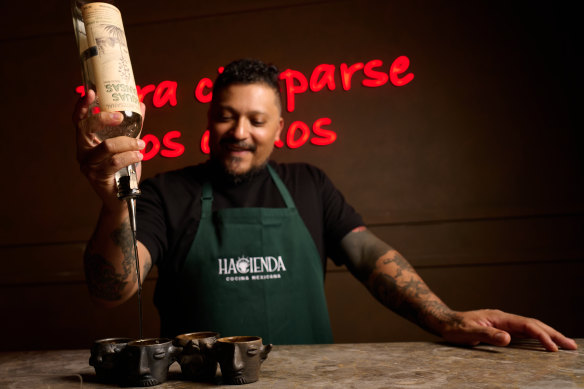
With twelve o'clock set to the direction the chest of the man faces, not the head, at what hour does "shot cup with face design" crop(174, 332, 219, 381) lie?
The shot cup with face design is roughly at 12 o'clock from the man.

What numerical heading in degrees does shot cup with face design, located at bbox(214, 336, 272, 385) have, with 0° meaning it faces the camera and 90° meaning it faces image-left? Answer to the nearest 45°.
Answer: approximately 0°

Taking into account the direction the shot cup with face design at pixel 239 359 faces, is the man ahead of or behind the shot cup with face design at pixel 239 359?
behind

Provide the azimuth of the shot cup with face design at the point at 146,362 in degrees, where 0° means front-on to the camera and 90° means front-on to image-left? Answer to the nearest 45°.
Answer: approximately 0°

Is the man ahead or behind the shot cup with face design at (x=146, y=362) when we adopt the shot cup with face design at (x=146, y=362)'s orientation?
behind

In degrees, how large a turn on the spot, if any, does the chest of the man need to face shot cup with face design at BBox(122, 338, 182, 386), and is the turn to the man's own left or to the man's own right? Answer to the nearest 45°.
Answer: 0° — they already face it
